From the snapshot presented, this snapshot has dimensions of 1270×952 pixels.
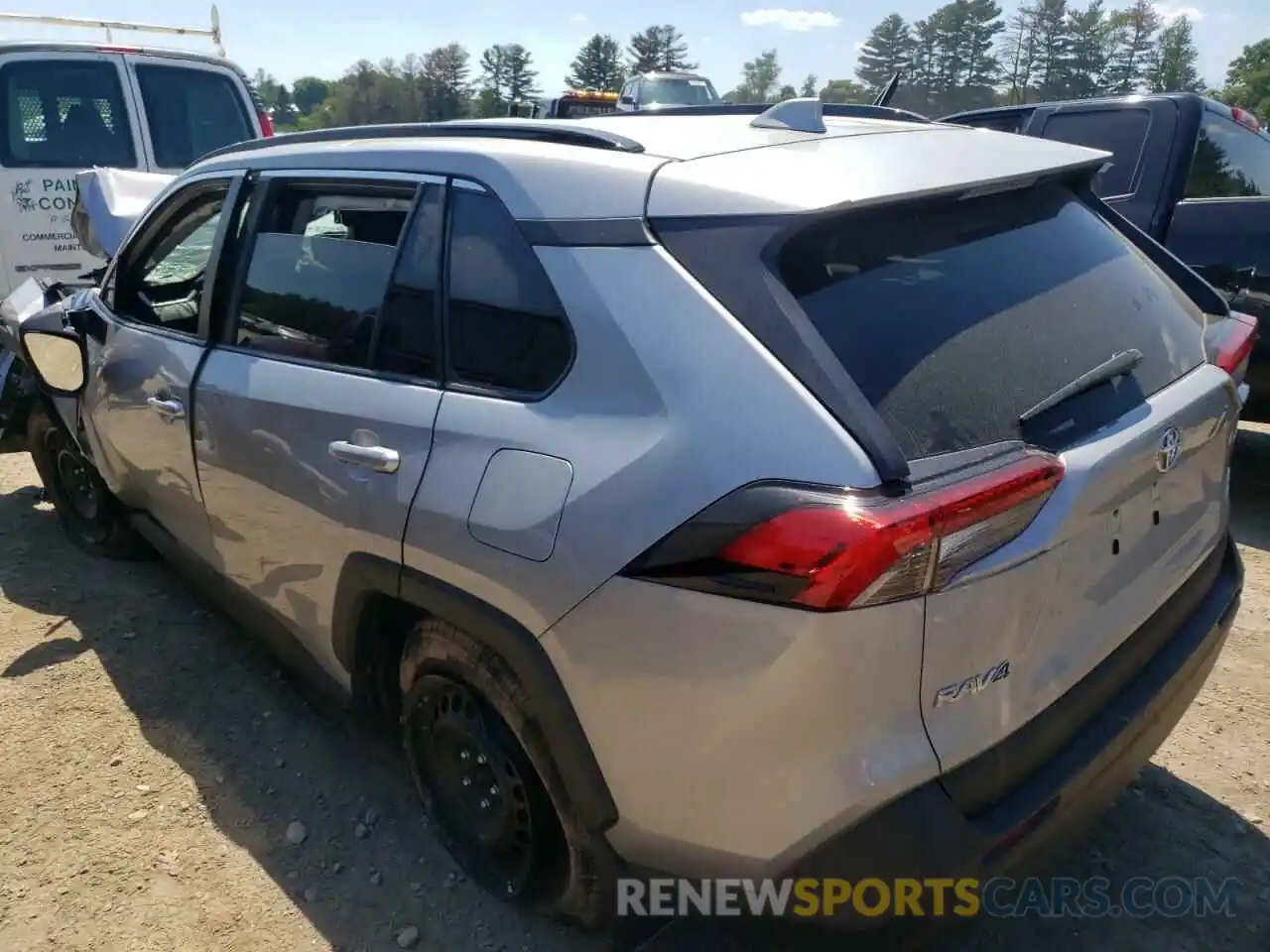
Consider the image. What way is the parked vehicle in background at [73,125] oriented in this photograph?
away from the camera

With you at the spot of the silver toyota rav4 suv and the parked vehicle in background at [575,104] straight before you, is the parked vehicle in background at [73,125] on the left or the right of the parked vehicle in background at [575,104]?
left

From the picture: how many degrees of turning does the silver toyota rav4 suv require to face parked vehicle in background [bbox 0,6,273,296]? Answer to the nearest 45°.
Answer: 0° — it already faces it

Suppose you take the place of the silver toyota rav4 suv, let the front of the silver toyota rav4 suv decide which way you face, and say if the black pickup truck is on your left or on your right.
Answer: on your right

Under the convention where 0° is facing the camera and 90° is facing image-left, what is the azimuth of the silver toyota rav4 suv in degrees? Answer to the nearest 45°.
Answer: approximately 135°

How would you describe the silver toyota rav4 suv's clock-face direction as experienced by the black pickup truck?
The silver toyota rav4 suv is roughly at 8 o'clock from the black pickup truck.

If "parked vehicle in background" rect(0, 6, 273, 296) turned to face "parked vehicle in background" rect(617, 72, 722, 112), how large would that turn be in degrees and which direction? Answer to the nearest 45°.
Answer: approximately 45° to its right

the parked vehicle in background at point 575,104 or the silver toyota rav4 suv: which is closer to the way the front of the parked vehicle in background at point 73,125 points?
the parked vehicle in background

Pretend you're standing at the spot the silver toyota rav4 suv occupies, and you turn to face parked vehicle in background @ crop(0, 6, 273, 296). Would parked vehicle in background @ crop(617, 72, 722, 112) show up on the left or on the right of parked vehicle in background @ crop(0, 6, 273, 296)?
right

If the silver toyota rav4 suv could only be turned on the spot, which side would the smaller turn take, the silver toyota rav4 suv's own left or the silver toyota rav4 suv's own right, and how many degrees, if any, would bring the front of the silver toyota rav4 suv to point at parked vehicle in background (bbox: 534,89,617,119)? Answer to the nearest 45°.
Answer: approximately 45° to the silver toyota rav4 suv's own right
